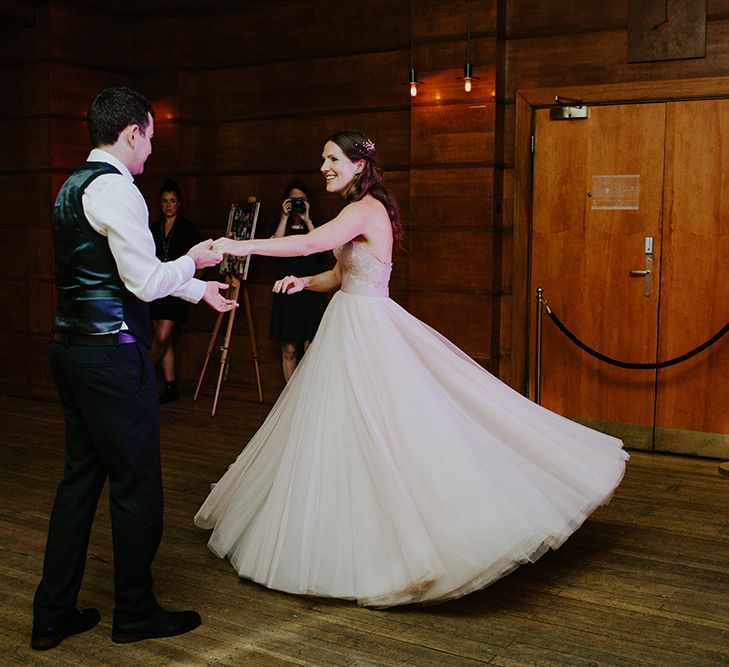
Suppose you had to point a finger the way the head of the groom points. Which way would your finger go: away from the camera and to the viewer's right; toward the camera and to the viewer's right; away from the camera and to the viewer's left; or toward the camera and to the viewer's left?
away from the camera and to the viewer's right

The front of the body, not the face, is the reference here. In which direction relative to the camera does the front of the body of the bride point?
to the viewer's left

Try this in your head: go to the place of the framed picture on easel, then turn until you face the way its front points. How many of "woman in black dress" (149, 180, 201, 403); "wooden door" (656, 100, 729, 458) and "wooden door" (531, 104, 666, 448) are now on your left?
2

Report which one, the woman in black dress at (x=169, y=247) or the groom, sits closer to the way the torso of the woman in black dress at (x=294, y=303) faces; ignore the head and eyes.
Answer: the groom

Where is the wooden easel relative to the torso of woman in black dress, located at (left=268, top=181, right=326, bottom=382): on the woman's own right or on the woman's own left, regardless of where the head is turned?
on the woman's own right

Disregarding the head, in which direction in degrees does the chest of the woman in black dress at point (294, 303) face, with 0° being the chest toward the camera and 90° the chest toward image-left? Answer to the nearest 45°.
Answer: approximately 0°

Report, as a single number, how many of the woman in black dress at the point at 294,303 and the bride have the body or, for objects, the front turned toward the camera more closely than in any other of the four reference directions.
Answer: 1

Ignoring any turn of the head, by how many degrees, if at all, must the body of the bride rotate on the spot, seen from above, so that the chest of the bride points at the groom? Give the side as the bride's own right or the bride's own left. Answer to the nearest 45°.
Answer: approximately 45° to the bride's own left

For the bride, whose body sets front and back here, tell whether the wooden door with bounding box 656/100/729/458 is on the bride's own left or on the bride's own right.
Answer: on the bride's own right

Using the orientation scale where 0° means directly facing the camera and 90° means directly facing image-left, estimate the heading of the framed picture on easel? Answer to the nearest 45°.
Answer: approximately 45°
